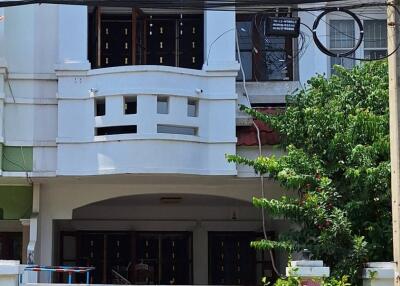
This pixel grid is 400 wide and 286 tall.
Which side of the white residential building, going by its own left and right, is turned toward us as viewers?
front

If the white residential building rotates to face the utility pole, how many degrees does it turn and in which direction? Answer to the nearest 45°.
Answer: approximately 45° to its left

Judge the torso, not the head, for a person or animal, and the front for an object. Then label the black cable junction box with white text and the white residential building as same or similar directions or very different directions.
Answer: same or similar directions

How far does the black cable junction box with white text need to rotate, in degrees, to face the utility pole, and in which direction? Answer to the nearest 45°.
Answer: approximately 45° to its left

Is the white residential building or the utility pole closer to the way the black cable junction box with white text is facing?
the utility pole

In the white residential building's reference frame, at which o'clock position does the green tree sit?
The green tree is roughly at 10 o'clock from the white residential building.

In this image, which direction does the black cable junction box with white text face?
toward the camera

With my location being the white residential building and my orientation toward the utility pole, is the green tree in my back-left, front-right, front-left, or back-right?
front-left
